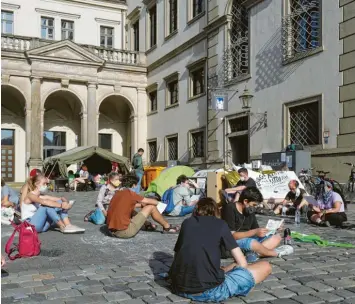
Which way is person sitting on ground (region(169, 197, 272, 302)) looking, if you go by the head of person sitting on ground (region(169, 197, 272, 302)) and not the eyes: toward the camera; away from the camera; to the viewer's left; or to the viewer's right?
away from the camera

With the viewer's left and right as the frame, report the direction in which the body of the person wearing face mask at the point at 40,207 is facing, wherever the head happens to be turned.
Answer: facing to the right of the viewer

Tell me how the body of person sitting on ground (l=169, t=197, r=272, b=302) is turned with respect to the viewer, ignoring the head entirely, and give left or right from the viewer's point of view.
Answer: facing away from the viewer and to the right of the viewer

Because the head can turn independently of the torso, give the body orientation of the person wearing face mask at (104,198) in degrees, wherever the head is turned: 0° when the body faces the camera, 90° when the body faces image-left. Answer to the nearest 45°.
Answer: approximately 315°

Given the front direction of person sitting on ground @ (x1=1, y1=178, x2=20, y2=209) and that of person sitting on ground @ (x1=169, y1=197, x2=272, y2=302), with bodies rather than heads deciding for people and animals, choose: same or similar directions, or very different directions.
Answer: very different directions

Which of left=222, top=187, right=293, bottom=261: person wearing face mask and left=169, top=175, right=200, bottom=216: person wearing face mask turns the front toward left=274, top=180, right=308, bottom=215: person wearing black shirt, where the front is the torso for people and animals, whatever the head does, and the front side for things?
left=169, top=175, right=200, bottom=216: person wearing face mask

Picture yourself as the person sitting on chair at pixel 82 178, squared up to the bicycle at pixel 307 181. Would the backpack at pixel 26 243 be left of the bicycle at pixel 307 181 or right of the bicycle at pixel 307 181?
right

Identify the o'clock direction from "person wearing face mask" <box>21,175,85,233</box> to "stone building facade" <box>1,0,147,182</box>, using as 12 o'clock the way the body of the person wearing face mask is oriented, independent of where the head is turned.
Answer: The stone building facade is roughly at 9 o'clock from the person wearing face mask.
